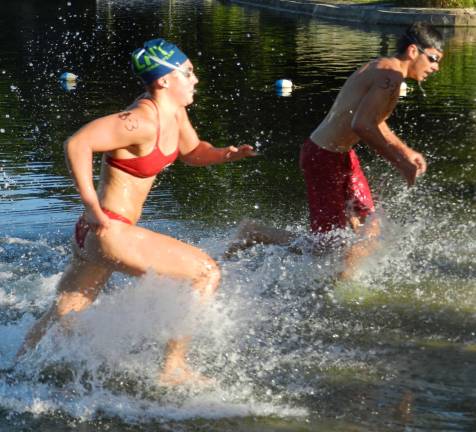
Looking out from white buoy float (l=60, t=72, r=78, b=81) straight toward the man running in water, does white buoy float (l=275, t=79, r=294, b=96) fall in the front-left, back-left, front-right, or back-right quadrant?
front-left

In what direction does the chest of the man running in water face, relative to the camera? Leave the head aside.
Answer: to the viewer's right

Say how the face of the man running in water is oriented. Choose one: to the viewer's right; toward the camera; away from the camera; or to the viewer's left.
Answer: to the viewer's right

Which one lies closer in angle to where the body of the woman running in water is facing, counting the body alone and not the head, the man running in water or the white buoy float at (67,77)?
the man running in water

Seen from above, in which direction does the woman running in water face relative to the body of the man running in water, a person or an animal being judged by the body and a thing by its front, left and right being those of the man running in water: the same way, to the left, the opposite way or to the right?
the same way

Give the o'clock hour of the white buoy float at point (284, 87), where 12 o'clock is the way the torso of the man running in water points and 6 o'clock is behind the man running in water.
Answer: The white buoy float is roughly at 9 o'clock from the man running in water.

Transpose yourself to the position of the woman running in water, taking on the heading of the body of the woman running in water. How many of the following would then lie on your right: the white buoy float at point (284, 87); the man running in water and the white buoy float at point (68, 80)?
0

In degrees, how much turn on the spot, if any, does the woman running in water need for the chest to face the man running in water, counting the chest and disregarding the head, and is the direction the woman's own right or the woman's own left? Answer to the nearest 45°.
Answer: approximately 45° to the woman's own left

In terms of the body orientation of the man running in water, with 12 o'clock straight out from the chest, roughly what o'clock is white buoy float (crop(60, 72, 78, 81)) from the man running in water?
The white buoy float is roughly at 8 o'clock from the man running in water.

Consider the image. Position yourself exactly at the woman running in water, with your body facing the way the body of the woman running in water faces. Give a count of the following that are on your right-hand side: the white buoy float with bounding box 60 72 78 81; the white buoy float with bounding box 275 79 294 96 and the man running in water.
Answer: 0

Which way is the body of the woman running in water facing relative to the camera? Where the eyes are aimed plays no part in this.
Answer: to the viewer's right

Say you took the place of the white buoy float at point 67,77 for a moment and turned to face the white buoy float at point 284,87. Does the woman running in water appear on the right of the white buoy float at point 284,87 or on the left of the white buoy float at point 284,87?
right

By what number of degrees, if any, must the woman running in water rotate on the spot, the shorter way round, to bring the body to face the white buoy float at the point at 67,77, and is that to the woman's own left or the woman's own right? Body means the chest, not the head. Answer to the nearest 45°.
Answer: approximately 90° to the woman's own left

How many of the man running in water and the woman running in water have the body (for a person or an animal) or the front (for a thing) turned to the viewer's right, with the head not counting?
2

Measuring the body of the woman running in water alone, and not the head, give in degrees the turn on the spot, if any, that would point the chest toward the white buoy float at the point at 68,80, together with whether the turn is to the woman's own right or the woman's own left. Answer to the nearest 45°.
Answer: approximately 90° to the woman's own left

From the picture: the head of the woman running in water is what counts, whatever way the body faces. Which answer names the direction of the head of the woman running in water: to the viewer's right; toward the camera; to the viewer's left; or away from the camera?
to the viewer's right
